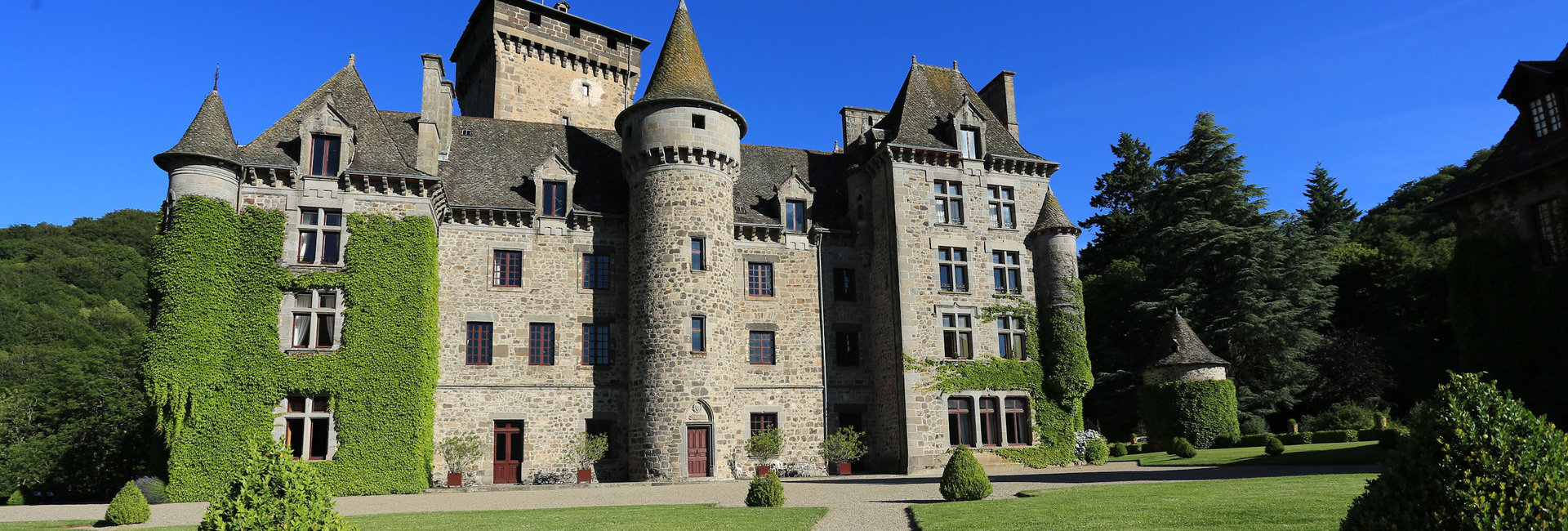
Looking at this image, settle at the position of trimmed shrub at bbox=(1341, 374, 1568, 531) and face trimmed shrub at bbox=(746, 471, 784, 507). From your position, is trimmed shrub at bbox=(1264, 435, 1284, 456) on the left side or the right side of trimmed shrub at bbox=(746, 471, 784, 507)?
right

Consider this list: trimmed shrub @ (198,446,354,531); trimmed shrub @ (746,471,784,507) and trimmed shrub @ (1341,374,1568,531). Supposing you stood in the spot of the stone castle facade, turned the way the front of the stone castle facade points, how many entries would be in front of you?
3

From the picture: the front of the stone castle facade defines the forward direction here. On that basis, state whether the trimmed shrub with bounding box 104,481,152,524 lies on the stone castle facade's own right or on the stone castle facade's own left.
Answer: on the stone castle facade's own right

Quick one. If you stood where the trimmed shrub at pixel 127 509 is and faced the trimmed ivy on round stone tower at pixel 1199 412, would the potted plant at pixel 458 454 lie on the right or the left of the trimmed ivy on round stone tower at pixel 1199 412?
left

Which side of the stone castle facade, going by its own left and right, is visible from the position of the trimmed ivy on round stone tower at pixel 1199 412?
left

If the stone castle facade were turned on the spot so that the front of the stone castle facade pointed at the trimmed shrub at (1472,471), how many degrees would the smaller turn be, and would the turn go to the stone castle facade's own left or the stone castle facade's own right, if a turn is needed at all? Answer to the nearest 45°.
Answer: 0° — it already faces it

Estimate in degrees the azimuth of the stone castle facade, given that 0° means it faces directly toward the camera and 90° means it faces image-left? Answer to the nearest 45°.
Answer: approximately 0°
